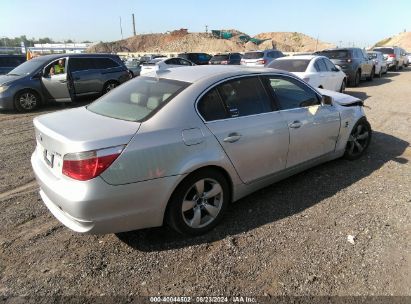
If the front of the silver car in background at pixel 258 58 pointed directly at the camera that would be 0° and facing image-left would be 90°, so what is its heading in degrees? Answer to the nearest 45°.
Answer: approximately 225°

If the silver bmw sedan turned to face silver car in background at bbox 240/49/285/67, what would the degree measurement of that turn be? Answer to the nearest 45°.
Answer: approximately 45° to its left

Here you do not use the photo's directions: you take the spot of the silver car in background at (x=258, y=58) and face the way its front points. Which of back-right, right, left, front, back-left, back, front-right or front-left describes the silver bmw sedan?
back-right

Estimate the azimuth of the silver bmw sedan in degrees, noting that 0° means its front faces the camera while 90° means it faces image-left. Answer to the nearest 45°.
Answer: approximately 225°
